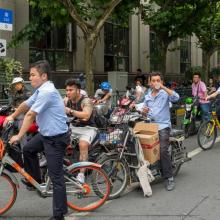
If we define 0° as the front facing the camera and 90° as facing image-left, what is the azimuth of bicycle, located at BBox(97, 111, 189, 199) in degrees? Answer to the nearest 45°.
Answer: approximately 45°

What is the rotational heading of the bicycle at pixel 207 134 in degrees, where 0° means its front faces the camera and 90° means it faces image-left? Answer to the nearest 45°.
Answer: approximately 45°

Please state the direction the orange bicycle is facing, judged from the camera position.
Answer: facing to the left of the viewer

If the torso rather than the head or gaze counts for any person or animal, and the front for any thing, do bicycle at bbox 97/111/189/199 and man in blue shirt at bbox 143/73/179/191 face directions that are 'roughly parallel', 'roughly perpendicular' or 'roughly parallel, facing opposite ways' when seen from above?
roughly parallel
